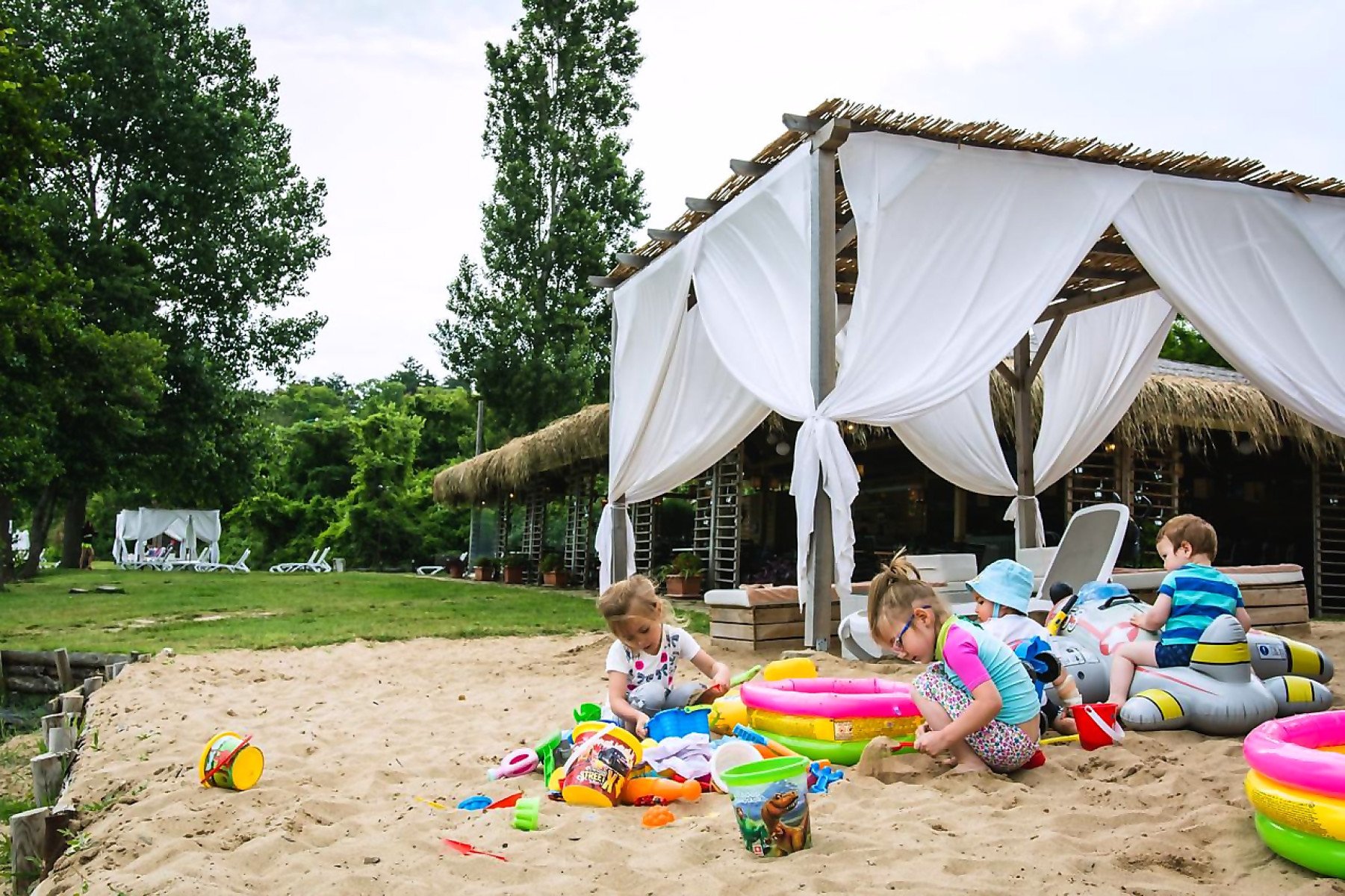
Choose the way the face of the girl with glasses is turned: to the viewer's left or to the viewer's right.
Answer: to the viewer's left

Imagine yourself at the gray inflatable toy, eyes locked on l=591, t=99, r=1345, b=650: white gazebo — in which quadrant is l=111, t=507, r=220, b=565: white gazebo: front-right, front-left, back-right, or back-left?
front-left

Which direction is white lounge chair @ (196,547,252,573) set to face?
to the viewer's left

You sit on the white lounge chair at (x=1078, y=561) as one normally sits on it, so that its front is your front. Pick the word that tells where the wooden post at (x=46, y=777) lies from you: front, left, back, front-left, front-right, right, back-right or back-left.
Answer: front

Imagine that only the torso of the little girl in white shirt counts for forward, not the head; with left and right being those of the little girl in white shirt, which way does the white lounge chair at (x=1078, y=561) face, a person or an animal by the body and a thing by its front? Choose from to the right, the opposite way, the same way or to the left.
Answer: to the right

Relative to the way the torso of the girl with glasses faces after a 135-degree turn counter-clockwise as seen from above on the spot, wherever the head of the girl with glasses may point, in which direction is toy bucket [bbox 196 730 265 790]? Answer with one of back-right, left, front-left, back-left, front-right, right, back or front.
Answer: back-right

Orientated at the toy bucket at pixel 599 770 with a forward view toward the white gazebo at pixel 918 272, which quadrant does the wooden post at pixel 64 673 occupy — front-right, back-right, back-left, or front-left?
front-left

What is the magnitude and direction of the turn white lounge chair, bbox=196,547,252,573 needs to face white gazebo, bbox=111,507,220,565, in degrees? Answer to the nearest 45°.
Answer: approximately 45° to its right

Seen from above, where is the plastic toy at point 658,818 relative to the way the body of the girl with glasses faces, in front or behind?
in front

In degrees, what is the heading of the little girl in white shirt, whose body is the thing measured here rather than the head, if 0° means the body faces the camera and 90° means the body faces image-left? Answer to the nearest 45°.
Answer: approximately 315°

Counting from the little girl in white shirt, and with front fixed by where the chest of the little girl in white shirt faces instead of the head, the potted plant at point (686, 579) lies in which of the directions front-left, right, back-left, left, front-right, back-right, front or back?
back-left

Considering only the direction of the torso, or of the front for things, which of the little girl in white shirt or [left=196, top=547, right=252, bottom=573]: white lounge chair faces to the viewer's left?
the white lounge chair

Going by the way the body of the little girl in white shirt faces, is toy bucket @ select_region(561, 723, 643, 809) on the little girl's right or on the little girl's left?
on the little girl's right

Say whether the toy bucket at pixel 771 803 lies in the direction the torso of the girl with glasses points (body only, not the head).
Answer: no

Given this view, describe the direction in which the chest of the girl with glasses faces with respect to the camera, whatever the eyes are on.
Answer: to the viewer's left

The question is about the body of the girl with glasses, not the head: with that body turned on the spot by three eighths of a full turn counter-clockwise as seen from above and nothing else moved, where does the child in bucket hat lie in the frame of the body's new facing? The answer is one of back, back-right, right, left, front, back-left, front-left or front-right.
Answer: back-left
